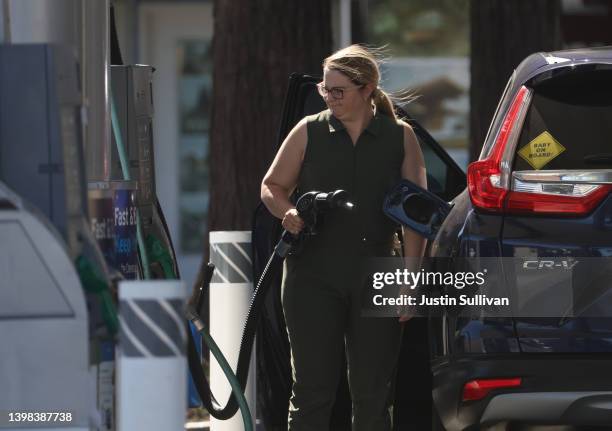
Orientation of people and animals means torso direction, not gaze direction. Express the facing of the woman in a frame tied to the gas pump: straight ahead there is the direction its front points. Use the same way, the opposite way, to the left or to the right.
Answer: to the right

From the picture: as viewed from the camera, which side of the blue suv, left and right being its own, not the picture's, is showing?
back

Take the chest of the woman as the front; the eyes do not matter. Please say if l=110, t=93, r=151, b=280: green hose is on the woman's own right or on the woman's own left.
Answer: on the woman's own right

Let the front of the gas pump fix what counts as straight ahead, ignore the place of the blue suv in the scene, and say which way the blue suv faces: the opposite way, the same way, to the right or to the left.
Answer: to the left

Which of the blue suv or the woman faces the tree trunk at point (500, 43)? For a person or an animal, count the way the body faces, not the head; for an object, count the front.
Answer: the blue suv

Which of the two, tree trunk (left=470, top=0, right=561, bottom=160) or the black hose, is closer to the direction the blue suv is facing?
the tree trunk

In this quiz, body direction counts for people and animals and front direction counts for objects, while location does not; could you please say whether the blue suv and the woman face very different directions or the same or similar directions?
very different directions

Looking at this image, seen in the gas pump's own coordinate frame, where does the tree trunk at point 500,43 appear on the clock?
The tree trunk is roughly at 10 o'clock from the gas pump.
